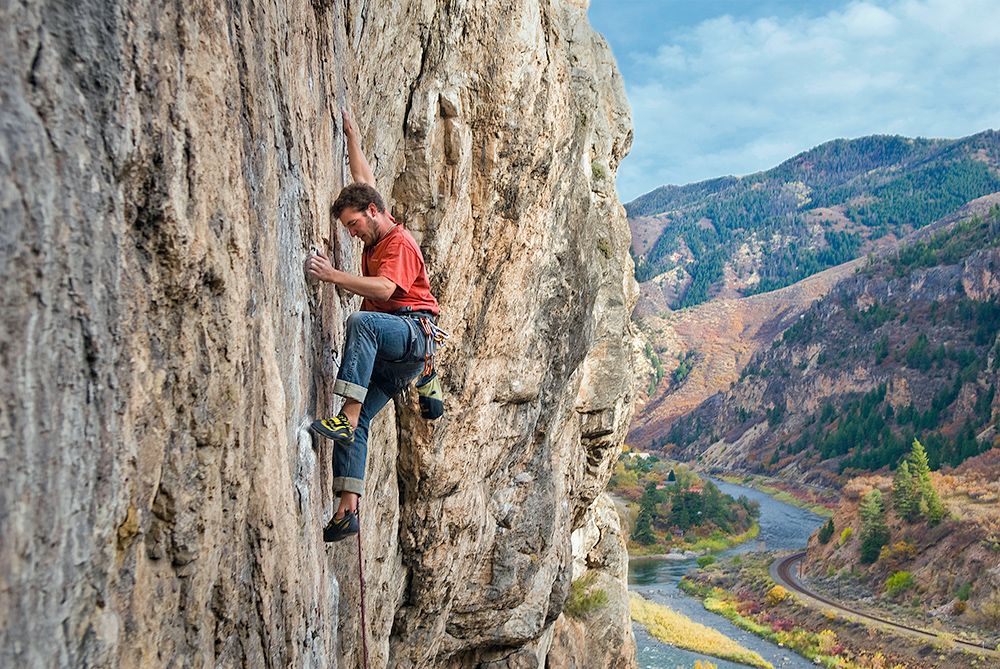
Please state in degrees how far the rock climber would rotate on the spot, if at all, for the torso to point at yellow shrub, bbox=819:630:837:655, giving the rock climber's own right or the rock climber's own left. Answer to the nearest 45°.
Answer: approximately 135° to the rock climber's own right

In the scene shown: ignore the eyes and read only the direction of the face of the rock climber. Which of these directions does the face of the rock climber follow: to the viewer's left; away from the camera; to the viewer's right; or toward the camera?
to the viewer's left

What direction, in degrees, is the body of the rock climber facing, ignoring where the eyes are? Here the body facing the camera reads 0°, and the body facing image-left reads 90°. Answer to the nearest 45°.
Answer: approximately 90°

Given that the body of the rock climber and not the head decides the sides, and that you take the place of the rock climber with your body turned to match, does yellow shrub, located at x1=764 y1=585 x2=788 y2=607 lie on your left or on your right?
on your right
